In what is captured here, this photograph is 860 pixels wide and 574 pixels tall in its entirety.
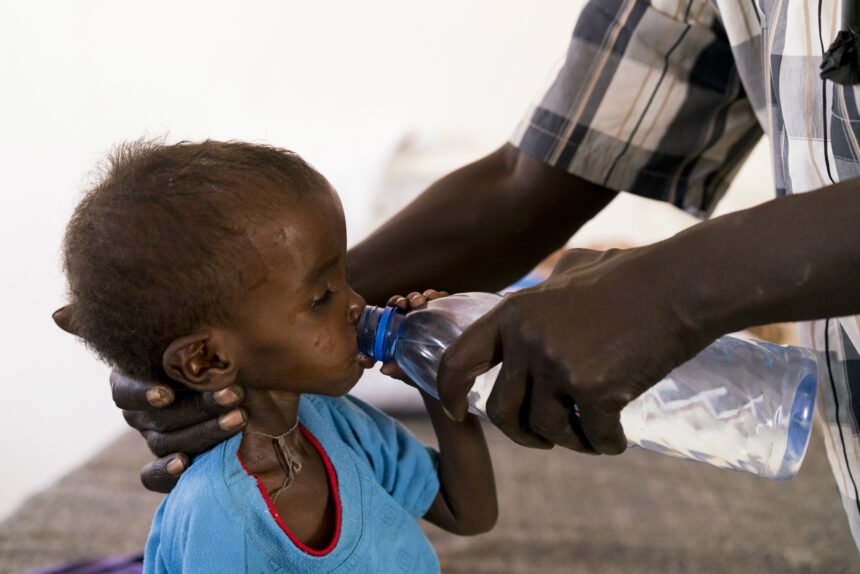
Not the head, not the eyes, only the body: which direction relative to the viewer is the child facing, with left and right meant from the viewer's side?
facing the viewer and to the right of the viewer

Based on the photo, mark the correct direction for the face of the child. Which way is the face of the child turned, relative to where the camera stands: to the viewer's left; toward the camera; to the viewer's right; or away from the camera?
to the viewer's right
